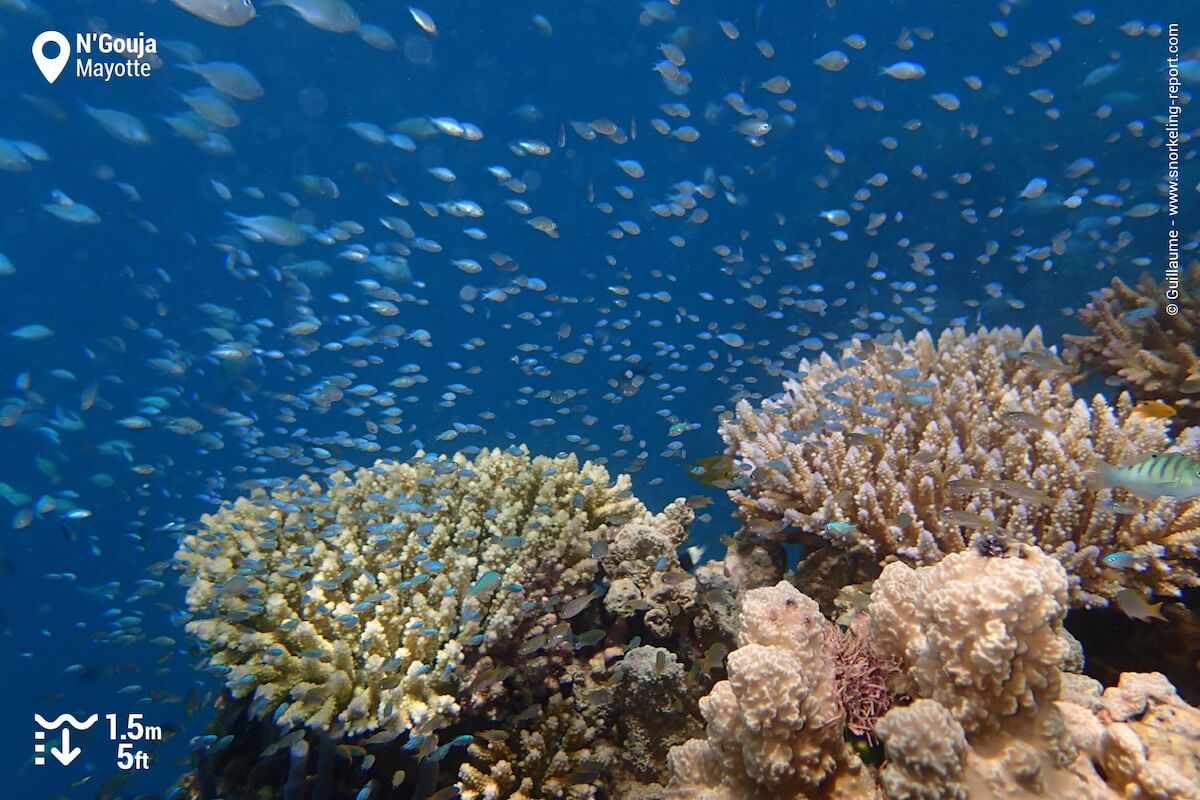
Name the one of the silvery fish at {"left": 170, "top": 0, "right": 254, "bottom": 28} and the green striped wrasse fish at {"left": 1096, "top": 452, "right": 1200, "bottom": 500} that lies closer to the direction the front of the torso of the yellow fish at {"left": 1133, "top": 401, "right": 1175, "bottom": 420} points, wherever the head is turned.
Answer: the silvery fish
